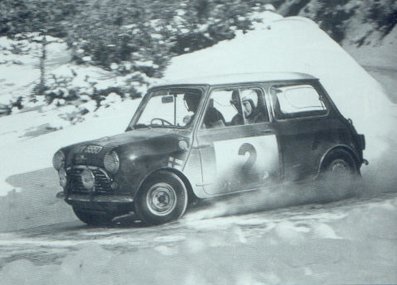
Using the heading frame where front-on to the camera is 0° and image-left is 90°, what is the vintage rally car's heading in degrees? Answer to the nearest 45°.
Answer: approximately 45°

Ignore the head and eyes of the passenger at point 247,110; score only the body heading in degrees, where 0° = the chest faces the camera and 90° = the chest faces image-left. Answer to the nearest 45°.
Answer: approximately 45°
